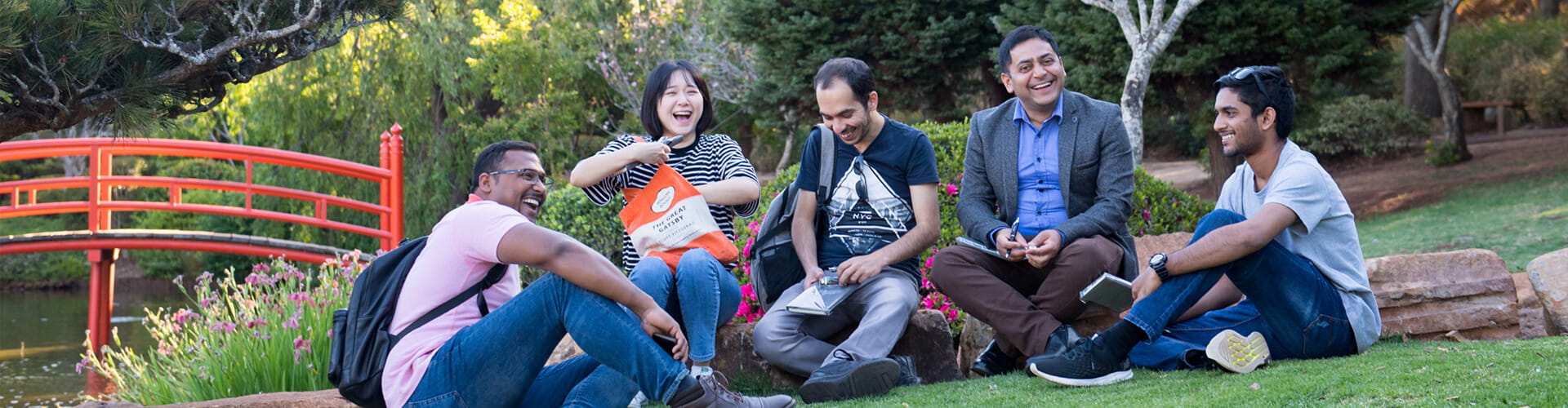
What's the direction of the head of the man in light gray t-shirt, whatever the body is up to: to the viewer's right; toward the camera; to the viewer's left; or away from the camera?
to the viewer's left

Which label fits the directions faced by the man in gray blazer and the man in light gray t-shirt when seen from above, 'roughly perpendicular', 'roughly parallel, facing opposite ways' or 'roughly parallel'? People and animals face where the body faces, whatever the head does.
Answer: roughly perpendicular

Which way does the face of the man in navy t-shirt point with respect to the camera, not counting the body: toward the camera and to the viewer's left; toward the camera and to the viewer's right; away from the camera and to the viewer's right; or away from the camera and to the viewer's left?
toward the camera and to the viewer's left

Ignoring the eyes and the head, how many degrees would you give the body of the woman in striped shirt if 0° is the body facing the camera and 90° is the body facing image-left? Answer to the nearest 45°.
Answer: approximately 0°

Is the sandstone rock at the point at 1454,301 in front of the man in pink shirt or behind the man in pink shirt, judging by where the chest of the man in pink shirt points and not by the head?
in front

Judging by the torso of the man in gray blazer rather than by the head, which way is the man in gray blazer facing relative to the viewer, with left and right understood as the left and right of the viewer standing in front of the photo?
facing the viewer

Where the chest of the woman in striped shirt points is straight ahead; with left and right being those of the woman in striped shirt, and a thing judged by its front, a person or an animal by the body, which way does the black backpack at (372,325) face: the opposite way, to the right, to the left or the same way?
to the right

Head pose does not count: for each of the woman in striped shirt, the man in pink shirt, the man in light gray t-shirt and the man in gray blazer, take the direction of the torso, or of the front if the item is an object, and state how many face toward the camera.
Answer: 2

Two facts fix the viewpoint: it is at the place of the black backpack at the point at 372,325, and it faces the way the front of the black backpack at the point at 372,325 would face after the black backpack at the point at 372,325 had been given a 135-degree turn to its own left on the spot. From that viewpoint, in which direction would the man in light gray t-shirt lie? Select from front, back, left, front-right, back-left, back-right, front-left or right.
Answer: front-left

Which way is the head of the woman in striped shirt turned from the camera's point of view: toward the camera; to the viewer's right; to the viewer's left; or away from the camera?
toward the camera

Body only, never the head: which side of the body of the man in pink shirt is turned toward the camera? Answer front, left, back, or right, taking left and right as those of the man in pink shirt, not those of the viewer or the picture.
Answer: right

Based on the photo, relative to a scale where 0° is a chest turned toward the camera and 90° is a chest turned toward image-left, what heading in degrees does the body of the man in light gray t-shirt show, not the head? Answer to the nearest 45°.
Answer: approximately 90°

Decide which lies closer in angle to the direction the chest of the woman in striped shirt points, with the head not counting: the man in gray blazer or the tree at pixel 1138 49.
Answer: the man in gray blazer

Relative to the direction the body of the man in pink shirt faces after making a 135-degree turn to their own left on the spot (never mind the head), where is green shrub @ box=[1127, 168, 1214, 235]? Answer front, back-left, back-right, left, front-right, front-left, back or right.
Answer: right

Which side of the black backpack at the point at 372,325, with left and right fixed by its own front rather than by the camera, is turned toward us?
left

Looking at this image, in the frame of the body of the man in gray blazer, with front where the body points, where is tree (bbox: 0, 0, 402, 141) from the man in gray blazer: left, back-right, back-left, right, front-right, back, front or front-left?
right
